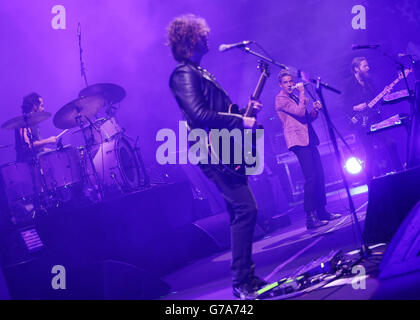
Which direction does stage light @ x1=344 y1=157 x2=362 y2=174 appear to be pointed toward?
toward the camera

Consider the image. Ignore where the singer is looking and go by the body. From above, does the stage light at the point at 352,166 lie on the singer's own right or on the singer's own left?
on the singer's own left

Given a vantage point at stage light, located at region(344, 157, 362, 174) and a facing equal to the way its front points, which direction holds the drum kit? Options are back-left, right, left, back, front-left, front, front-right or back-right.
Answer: front-right

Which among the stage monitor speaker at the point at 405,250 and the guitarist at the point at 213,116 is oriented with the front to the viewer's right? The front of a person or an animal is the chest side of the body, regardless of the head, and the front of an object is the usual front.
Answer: the guitarist

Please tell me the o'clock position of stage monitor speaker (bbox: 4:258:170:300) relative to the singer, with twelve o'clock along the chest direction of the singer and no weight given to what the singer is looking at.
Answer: The stage monitor speaker is roughly at 3 o'clock from the singer.

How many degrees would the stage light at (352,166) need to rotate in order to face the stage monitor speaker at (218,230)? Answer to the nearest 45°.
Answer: approximately 45° to its right

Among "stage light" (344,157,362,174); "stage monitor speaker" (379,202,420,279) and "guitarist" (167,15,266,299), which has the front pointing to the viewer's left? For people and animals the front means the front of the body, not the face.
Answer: the stage monitor speaker

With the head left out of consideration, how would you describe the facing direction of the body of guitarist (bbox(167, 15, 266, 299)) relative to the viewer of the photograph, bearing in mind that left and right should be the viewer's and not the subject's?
facing to the right of the viewer

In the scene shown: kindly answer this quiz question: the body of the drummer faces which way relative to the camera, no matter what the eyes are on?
to the viewer's right

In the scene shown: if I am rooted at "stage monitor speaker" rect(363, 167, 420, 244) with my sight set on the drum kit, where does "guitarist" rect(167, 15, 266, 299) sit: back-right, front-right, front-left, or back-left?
front-left

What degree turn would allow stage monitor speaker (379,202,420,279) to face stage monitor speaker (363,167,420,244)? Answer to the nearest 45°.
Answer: approximately 90° to its right

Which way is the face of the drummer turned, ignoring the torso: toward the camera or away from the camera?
toward the camera

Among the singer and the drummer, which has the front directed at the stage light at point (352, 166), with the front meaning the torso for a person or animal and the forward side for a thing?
the drummer

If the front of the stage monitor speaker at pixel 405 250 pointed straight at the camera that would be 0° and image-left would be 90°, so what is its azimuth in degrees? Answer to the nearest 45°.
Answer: approximately 90°
